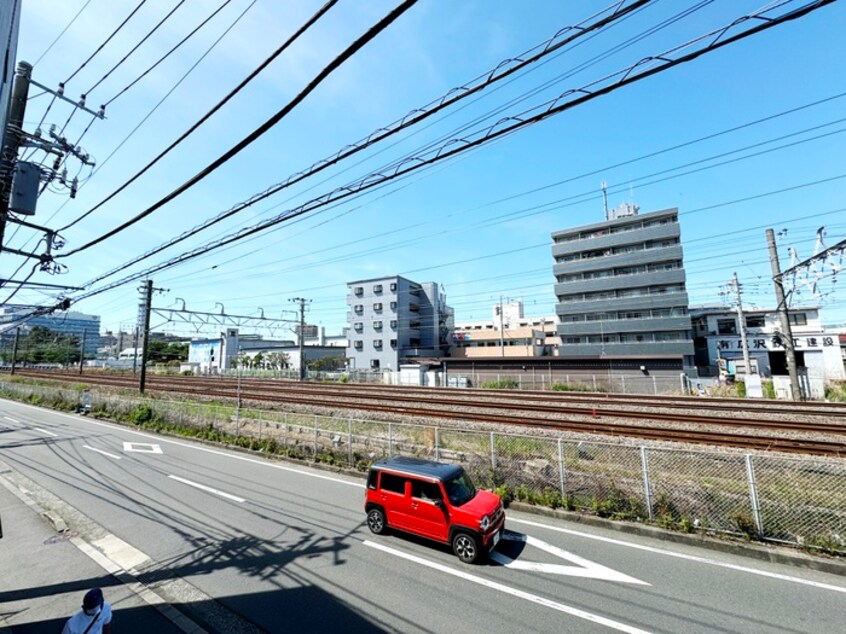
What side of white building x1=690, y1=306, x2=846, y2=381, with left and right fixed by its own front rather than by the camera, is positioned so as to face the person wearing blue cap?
front

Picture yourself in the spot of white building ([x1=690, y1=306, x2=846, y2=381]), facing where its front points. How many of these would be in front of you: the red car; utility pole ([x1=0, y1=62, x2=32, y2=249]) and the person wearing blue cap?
3

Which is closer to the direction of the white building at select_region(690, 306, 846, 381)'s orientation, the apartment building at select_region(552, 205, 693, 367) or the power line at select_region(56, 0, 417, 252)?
the power line

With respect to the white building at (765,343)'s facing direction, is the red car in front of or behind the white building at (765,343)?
in front

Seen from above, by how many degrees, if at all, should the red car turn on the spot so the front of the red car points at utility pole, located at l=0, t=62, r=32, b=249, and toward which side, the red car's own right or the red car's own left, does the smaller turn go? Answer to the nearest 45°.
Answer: approximately 135° to the red car's own right

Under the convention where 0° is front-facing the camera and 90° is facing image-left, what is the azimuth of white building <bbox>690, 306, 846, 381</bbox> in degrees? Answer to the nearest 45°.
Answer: approximately 0°

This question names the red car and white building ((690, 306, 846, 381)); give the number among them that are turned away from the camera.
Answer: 0

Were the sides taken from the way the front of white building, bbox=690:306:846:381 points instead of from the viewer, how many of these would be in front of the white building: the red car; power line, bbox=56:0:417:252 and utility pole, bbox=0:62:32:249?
3

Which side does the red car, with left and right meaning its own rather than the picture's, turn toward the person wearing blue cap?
right

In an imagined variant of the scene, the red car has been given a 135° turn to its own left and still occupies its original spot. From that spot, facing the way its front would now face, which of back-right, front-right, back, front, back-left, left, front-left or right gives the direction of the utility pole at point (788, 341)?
front-right

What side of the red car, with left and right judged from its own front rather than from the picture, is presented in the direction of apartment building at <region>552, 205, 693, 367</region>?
left

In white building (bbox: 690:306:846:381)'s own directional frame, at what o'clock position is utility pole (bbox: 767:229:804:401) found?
The utility pole is roughly at 12 o'clock from the white building.

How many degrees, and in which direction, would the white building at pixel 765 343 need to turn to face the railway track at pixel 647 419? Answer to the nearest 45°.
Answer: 0° — it already faces it

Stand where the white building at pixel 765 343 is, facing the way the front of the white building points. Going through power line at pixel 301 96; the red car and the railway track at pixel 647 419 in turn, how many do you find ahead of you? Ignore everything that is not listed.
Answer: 3

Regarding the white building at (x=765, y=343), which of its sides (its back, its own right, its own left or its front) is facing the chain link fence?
front

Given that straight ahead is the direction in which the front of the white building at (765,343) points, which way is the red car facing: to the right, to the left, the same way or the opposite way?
to the left

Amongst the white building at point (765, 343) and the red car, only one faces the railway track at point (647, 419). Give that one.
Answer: the white building

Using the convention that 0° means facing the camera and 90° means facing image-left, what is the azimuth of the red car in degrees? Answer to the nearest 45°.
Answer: approximately 315°
